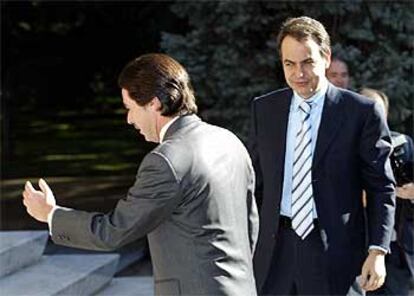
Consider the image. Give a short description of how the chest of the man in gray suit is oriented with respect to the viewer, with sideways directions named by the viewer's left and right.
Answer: facing away from the viewer and to the left of the viewer

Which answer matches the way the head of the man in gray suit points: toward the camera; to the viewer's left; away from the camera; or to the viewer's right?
to the viewer's left

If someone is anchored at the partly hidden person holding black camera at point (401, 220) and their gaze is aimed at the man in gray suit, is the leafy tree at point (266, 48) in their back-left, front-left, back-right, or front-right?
back-right

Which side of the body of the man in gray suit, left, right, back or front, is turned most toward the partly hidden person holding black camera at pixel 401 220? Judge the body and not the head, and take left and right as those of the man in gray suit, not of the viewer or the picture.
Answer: right

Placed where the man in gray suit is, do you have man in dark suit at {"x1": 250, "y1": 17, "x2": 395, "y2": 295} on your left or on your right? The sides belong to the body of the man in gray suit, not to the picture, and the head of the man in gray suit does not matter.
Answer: on your right

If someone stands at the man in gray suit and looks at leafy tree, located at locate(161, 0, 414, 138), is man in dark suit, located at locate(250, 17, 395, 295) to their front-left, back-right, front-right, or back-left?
front-right

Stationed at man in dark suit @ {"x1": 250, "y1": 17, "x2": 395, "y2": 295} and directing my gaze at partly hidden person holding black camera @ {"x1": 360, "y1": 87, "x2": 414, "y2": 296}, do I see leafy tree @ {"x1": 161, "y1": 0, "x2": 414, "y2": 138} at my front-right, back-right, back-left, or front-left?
front-left

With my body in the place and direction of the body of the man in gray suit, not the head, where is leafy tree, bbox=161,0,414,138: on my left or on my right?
on my right

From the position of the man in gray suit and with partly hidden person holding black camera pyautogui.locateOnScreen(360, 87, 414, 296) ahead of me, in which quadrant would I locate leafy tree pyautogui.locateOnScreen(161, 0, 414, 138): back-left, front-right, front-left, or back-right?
front-left
